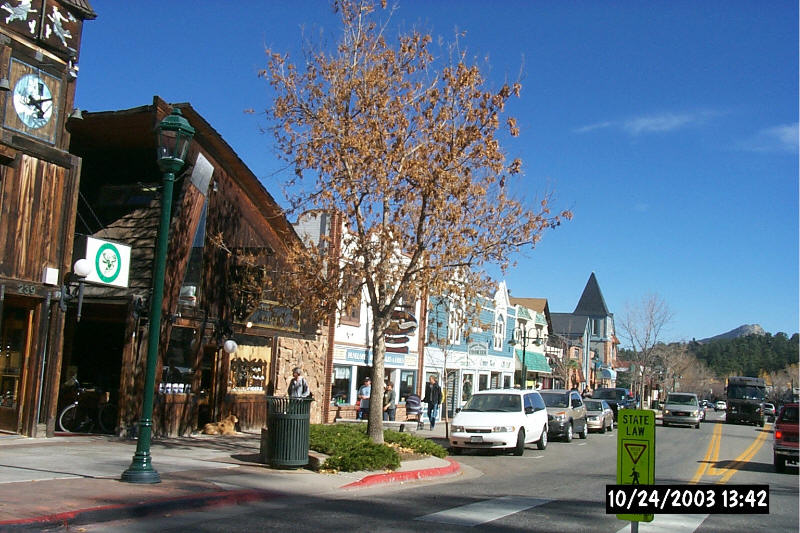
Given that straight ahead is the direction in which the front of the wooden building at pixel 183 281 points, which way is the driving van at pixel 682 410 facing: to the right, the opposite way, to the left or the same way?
to the right

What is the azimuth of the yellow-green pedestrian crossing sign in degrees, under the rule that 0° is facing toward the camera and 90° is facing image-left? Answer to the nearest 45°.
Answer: approximately 0°

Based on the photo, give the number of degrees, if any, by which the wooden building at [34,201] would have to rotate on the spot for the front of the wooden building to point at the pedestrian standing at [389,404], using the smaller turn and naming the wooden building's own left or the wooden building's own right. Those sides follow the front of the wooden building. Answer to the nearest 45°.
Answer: approximately 90° to the wooden building's own left

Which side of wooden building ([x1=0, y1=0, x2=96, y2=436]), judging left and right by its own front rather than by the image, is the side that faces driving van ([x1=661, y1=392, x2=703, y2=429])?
left

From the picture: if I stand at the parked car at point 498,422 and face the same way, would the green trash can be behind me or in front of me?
in front

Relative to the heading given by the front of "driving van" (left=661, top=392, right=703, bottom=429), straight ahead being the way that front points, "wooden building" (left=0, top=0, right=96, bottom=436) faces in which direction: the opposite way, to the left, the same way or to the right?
to the left

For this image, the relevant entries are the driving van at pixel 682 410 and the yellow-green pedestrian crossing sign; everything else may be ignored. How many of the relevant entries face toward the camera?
2

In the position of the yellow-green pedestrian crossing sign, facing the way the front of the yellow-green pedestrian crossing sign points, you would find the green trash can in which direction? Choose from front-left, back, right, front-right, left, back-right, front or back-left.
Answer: back-right

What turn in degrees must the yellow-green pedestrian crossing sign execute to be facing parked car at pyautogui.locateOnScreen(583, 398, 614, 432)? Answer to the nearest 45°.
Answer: approximately 180°

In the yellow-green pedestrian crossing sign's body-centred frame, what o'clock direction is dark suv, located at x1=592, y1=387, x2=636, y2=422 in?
The dark suv is roughly at 6 o'clock from the yellow-green pedestrian crossing sign.

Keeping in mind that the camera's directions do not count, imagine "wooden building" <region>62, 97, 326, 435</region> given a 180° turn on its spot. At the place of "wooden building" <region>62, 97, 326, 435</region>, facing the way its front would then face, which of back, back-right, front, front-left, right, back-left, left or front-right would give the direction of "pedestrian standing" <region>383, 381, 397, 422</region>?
right

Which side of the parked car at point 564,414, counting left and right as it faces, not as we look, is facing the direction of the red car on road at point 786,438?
left
